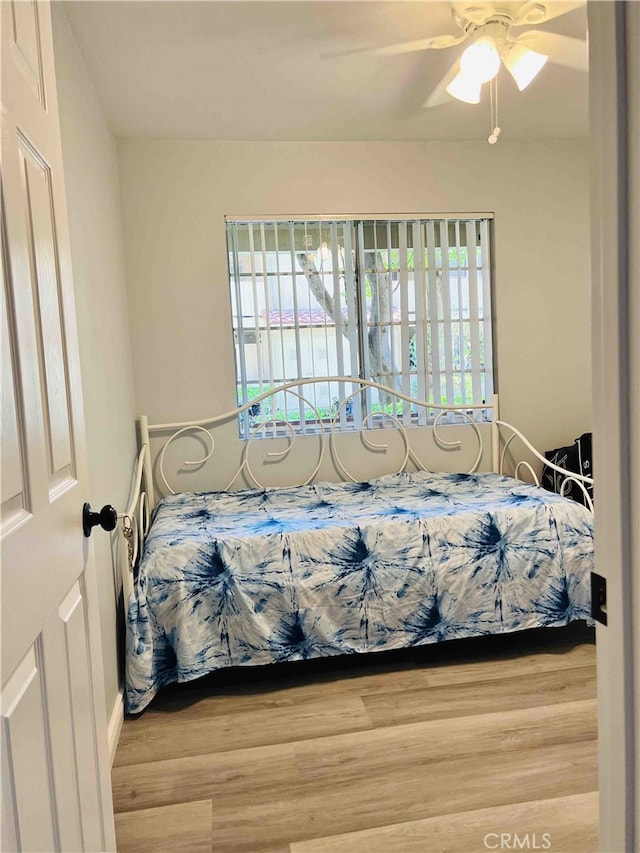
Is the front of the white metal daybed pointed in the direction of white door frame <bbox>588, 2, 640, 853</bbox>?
yes

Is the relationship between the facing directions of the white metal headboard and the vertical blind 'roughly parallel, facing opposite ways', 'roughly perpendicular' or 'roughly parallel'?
roughly parallel

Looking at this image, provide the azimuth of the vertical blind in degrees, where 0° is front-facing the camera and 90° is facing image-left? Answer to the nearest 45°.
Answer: approximately 0°

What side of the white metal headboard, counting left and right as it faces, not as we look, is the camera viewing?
front

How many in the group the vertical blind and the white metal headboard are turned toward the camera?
2

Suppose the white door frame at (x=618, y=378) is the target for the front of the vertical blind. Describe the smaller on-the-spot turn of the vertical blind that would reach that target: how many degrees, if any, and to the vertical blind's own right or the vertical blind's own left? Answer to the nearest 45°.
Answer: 0° — it already faces it

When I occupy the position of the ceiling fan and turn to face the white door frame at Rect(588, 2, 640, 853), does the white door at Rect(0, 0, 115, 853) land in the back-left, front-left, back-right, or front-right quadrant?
front-right

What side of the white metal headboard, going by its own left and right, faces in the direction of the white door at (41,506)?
front

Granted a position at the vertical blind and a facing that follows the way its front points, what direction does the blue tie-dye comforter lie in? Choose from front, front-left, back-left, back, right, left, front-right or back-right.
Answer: front
